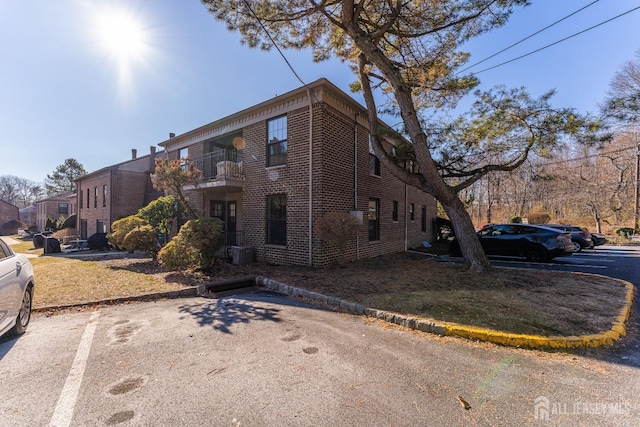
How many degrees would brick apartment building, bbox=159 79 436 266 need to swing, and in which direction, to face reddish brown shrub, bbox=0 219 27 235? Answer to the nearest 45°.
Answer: approximately 90° to its right

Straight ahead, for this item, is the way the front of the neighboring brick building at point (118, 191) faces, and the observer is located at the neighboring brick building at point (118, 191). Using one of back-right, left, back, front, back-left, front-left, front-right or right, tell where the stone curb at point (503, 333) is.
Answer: front-left

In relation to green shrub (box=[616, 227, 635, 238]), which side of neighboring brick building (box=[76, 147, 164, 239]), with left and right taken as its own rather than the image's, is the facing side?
left

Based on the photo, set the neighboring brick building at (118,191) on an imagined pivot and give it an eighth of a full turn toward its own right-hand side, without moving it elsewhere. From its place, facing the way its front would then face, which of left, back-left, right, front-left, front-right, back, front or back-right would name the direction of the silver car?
left

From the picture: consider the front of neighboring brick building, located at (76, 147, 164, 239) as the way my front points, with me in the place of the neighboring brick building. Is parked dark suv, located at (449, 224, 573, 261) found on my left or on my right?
on my left

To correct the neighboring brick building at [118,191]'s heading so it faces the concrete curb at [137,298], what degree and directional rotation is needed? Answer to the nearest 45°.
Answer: approximately 45° to its left

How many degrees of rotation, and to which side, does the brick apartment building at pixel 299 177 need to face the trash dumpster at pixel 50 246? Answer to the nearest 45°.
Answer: approximately 90° to its right

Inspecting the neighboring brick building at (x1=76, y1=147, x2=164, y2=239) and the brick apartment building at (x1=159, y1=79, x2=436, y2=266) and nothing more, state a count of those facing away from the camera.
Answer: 0

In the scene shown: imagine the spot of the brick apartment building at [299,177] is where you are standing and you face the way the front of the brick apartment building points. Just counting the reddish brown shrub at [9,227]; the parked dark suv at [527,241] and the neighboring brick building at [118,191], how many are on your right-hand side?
2

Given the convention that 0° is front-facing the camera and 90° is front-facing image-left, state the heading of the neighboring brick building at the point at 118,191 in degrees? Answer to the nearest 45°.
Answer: approximately 45°

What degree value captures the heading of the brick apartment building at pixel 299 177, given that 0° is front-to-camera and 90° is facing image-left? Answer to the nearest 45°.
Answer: approximately 45°

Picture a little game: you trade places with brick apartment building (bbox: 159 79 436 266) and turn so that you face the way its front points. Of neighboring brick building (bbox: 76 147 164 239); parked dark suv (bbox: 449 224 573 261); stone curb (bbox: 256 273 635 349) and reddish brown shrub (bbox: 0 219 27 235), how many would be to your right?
2

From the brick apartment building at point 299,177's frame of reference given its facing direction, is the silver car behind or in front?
in front
